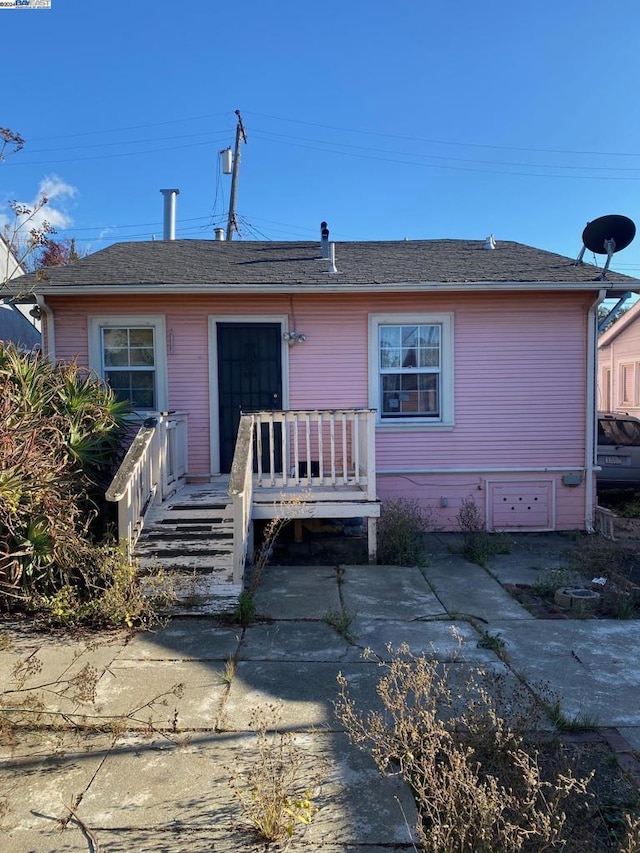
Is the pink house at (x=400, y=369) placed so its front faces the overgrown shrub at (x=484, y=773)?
yes

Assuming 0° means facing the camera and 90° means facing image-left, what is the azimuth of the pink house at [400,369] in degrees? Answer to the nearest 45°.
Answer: approximately 0°

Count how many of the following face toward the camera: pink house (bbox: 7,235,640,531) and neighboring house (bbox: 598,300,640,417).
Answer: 2

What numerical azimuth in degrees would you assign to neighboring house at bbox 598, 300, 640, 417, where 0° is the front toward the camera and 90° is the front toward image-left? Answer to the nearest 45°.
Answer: approximately 0°

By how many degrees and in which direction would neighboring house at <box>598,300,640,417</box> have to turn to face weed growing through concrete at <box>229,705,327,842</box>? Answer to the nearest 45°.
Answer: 0° — it already faces it

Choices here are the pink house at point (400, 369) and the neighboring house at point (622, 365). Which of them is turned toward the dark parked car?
the neighboring house

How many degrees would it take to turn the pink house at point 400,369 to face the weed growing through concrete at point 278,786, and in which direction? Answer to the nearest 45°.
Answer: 0° — it already faces it

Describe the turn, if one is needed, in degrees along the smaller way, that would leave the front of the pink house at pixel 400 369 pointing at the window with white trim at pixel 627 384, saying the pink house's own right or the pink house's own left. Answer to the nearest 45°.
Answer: approximately 135° to the pink house's own left

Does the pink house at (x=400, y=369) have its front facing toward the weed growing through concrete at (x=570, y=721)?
yes

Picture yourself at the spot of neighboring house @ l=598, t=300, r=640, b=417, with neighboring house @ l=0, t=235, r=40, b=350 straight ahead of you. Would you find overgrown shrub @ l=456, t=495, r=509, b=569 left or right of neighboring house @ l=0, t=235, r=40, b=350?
left
